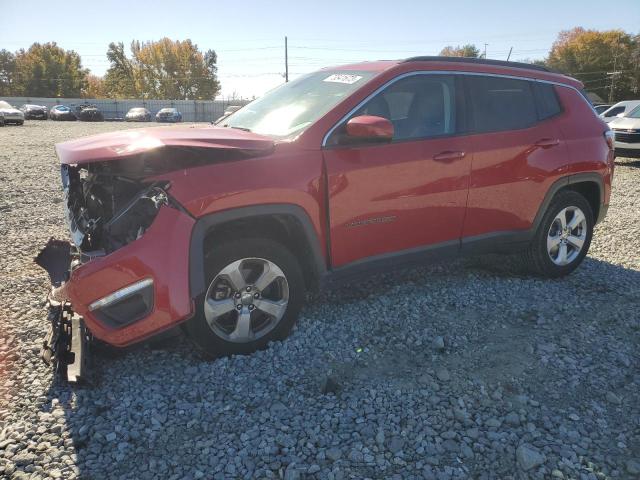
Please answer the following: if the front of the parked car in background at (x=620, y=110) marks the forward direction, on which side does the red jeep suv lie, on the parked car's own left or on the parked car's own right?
on the parked car's own left

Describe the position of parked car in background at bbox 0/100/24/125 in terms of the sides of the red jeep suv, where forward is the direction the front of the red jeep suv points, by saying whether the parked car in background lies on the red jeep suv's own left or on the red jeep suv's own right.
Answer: on the red jeep suv's own right

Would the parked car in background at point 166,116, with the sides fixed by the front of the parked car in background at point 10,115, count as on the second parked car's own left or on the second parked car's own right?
on the second parked car's own left

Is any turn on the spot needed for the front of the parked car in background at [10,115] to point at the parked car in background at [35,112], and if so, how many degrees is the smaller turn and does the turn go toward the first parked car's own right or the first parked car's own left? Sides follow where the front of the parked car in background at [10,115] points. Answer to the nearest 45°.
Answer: approximately 135° to the first parked car's own left

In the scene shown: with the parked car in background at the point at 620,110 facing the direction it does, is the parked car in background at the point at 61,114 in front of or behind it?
in front

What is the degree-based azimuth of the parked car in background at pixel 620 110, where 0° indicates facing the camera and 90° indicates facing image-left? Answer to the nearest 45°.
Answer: approximately 90°

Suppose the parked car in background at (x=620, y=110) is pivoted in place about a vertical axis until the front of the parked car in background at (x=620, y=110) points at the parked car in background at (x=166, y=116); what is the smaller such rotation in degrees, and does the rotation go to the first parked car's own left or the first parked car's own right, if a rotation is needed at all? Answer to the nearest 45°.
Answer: approximately 45° to the first parked car's own right

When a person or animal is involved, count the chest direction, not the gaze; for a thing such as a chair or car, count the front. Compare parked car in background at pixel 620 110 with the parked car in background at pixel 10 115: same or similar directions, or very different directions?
very different directions
